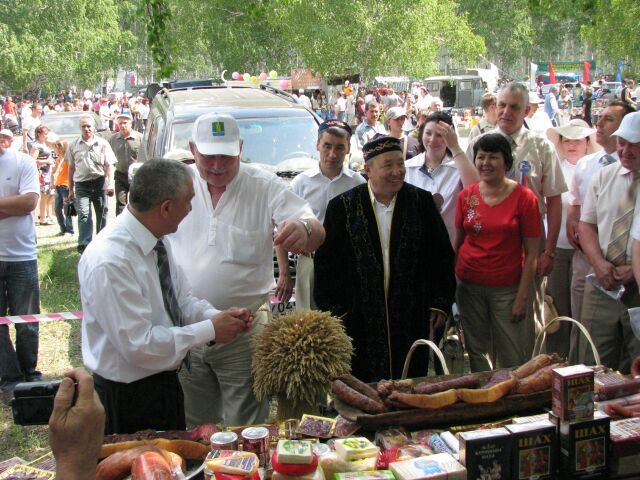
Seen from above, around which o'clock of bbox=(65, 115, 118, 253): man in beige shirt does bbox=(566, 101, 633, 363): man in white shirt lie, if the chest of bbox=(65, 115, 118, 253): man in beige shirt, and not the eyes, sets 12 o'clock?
bbox=(566, 101, 633, 363): man in white shirt is roughly at 11 o'clock from bbox=(65, 115, 118, 253): man in beige shirt.

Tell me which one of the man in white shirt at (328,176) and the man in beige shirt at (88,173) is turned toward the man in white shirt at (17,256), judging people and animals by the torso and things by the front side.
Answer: the man in beige shirt at (88,173)

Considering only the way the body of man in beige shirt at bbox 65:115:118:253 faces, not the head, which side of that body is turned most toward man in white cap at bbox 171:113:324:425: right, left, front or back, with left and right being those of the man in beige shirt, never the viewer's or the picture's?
front

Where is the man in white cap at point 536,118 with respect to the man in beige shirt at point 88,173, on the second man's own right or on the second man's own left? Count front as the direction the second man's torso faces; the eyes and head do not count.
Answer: on the second man's own left

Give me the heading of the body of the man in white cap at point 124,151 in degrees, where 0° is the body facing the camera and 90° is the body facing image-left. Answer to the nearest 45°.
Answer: approximately 0°

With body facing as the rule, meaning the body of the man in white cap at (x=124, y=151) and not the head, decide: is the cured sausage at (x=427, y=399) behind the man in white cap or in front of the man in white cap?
in front

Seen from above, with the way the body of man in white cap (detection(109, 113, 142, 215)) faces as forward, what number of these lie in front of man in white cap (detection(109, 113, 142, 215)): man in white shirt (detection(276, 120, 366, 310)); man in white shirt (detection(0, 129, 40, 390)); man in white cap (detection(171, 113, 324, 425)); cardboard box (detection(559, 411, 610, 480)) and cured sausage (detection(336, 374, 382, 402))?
5

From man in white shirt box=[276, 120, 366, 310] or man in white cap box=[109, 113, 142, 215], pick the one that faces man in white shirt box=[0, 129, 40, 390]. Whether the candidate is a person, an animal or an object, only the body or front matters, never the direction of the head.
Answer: the man in white cap

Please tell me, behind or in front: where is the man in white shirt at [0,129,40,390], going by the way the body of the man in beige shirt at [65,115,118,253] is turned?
in front
